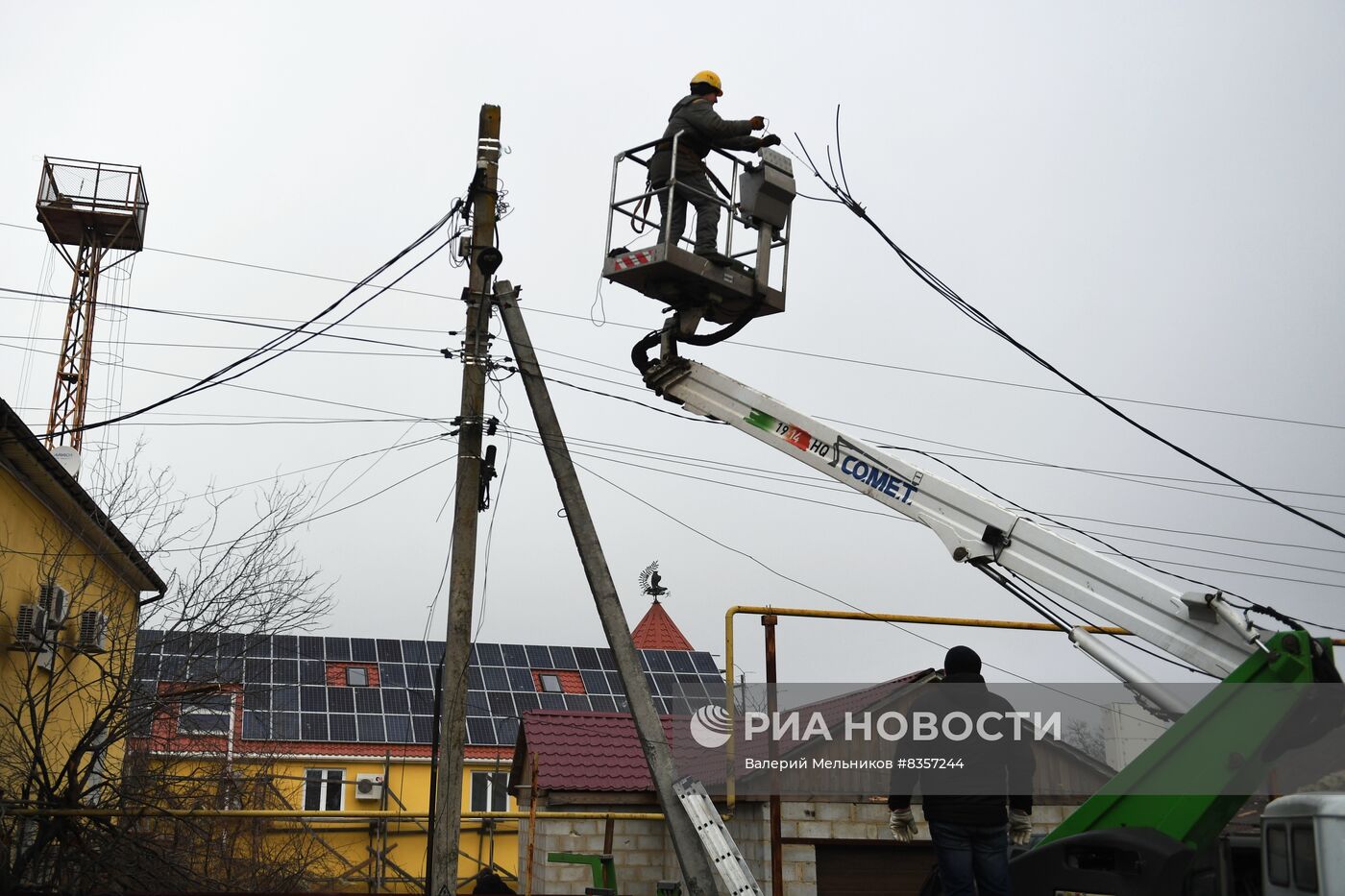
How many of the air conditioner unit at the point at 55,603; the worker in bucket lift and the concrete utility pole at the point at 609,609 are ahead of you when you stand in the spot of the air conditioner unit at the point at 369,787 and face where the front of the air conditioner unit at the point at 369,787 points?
3

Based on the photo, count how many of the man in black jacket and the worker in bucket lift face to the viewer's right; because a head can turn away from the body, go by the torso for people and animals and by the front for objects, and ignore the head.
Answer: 1

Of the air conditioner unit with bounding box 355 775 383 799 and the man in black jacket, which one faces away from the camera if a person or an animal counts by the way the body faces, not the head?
the man in black jacket

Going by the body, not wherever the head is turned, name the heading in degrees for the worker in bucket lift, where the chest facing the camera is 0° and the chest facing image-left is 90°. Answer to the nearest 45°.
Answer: approximately 270°

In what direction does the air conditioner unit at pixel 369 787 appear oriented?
toward the camera

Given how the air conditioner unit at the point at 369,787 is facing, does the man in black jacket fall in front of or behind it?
in front

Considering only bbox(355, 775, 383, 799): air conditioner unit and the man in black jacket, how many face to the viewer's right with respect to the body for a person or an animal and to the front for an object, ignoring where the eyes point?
0

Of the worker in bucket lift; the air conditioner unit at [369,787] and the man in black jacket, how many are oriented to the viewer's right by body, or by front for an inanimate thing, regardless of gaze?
1

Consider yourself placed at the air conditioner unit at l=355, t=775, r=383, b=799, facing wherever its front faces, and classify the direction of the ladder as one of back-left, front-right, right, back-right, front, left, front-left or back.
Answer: front

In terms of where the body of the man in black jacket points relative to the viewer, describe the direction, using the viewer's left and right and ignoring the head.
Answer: facing away from the viewer

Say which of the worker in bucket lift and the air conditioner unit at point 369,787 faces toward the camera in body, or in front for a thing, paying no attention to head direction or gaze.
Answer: the air conditioner unit

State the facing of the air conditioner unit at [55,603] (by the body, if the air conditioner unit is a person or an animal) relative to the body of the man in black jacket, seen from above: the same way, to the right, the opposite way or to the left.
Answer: to the right

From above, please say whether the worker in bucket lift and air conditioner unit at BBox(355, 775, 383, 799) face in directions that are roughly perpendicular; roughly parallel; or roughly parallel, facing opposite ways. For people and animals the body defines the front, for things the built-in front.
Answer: roughly perpendicular

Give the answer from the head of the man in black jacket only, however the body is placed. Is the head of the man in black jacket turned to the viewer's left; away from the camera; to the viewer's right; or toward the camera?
away from the camera

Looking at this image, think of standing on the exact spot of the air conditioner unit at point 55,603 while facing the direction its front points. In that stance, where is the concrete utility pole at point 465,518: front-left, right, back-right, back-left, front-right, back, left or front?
front
